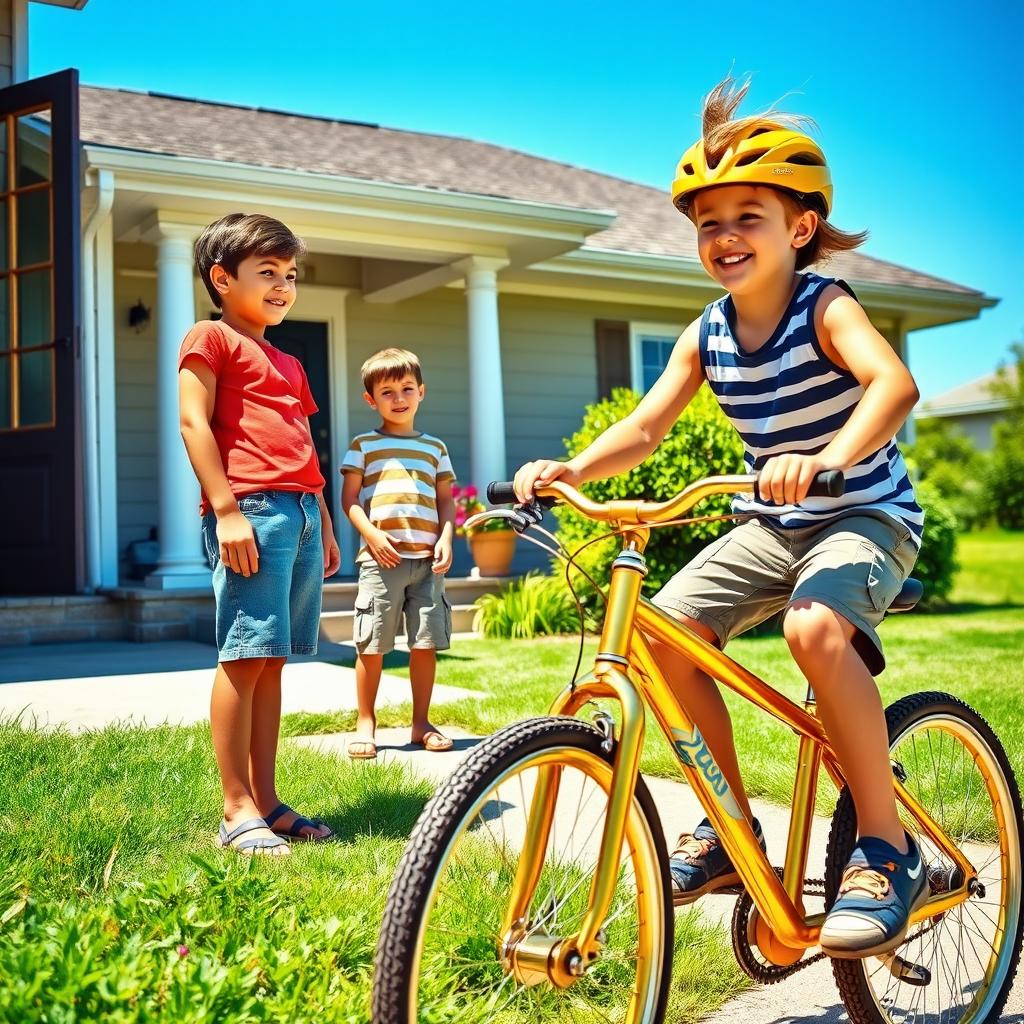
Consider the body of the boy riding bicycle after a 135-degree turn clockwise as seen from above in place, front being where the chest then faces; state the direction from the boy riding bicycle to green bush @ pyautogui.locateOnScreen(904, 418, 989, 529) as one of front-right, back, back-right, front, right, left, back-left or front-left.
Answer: front

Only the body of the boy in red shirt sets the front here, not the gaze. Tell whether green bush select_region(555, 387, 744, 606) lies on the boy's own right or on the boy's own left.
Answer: on the boy's own left

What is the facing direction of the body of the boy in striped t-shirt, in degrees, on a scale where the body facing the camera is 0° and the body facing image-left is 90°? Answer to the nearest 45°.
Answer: approximately 0°

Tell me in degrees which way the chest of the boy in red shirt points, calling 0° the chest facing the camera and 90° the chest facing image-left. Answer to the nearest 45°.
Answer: approximately 315°

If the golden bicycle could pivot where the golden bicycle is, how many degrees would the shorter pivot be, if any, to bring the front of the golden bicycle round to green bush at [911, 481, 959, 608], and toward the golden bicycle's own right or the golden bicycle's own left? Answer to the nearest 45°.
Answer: approximately 135° to the golden bicycle's own right

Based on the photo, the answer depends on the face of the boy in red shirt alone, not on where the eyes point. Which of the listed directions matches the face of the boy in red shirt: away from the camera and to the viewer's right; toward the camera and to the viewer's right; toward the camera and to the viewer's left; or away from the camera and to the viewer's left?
toward the camera and to the viewer's right

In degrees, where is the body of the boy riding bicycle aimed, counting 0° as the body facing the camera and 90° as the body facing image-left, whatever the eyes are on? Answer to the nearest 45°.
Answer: approximately 45°

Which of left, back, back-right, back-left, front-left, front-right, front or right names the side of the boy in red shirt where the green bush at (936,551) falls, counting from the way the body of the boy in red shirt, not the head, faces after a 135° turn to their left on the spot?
front-right

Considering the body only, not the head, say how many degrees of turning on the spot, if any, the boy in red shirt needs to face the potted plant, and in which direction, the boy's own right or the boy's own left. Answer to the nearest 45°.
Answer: approximately 135° to the boy's own left
